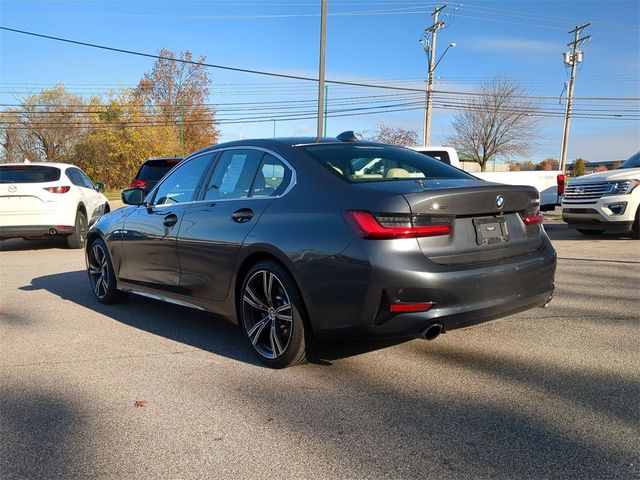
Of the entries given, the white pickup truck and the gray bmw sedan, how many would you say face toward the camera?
0

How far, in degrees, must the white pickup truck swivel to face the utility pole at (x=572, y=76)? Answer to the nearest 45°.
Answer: approximately 90° to its right

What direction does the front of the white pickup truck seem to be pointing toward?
to the viewer's left

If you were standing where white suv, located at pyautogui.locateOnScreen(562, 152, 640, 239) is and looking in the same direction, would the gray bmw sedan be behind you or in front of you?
in front

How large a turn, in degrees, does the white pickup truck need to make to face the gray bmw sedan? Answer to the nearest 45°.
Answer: approximately 90° to its left

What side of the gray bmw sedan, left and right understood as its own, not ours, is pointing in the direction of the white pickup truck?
right

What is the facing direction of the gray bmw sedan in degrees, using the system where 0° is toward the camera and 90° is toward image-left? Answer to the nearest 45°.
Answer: approximately 135°

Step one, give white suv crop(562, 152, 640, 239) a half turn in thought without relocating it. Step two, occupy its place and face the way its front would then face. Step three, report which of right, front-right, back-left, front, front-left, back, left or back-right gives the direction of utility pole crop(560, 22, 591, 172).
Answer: front-left
